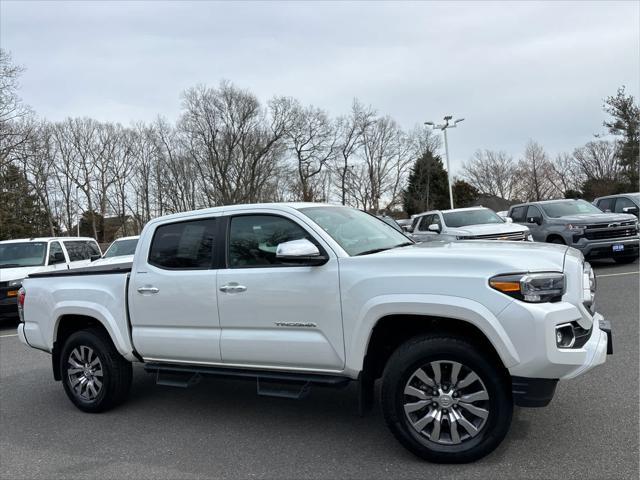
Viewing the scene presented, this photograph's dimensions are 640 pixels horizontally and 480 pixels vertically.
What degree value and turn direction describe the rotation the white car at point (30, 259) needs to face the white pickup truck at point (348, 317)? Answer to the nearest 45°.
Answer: approximately 45° to its left

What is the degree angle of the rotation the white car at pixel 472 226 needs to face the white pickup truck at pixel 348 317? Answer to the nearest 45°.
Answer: approximately 45° to its right

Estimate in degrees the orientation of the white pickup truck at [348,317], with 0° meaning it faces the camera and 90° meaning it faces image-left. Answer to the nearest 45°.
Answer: approximately 315°

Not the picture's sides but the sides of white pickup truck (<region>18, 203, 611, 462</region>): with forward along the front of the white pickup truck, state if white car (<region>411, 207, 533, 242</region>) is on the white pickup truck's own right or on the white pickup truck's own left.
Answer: on the white pickup truck's own left

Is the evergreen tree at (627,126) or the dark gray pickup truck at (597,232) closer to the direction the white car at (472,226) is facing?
the dark gray pickup truck

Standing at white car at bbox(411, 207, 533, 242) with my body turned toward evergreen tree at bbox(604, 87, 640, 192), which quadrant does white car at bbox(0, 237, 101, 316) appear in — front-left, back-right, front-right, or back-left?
back-left

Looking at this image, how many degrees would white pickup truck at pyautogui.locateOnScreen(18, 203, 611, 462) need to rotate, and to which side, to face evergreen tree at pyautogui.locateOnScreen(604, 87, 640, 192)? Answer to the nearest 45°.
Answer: approximately 90° to its left

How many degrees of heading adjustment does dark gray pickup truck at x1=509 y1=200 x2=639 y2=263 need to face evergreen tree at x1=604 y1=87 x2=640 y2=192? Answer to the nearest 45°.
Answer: approximately 135° to its left

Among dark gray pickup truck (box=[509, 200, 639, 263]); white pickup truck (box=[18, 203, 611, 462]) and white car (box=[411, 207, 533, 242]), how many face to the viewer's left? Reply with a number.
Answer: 0

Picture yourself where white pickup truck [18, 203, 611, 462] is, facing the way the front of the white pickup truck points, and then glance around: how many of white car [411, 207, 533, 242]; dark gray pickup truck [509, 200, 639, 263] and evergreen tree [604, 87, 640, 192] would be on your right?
0

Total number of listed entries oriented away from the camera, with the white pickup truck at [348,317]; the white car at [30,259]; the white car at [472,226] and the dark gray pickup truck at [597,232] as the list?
0

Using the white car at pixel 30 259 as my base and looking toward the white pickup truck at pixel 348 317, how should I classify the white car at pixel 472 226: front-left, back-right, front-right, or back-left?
front-left

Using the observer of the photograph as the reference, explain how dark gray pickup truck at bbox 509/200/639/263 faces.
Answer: facing the viewer and to the right of the viewer

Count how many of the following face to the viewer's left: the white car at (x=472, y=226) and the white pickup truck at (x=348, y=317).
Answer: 0

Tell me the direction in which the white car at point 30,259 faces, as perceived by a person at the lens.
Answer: facing the viewer and to the left of the viewer

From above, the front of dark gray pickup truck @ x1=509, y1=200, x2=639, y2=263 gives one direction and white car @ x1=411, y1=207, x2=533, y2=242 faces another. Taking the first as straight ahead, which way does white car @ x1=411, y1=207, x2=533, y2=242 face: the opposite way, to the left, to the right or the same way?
the same way
